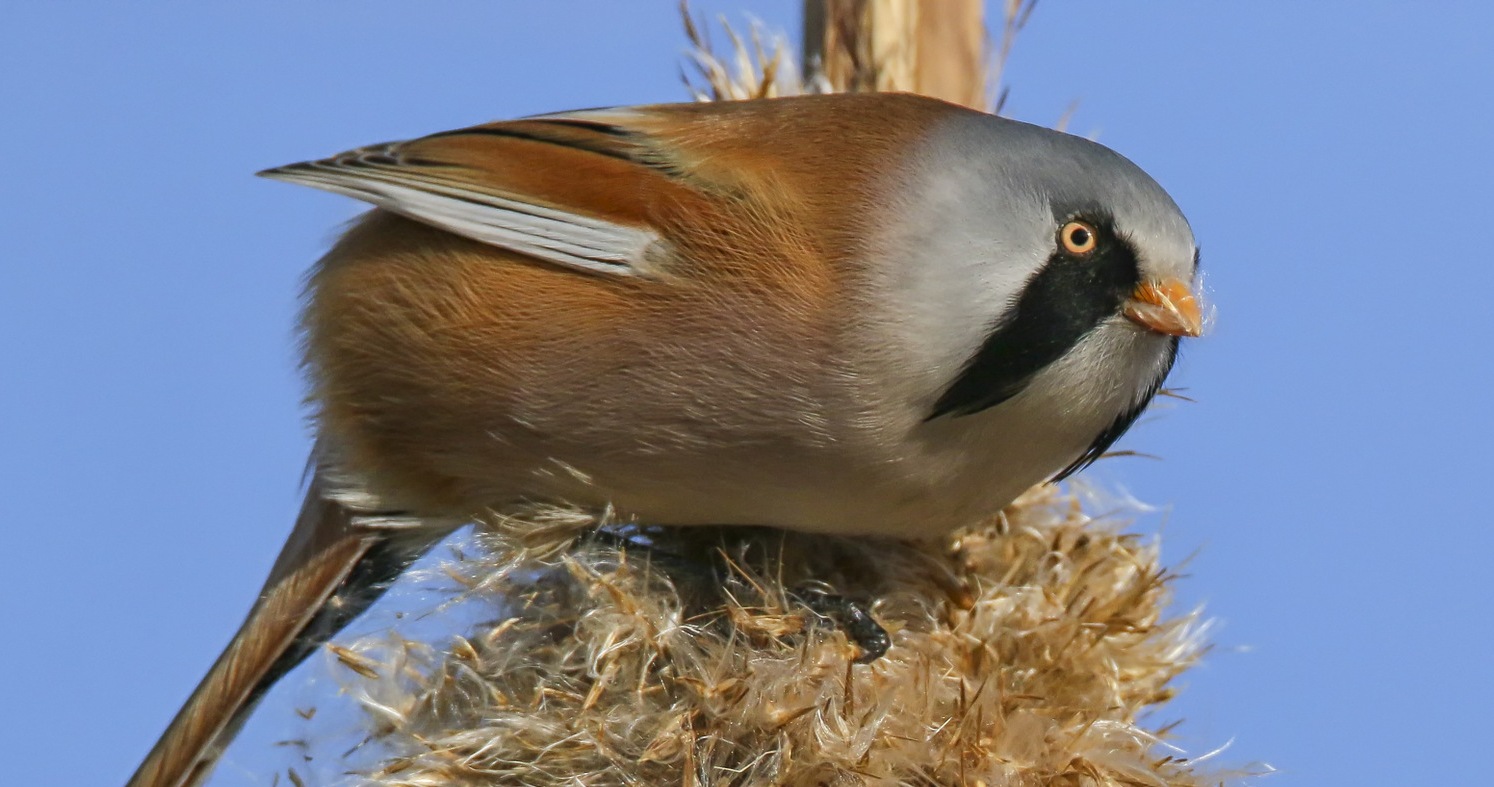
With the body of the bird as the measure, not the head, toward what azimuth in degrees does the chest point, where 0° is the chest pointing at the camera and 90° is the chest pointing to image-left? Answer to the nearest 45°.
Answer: approximately 270°
